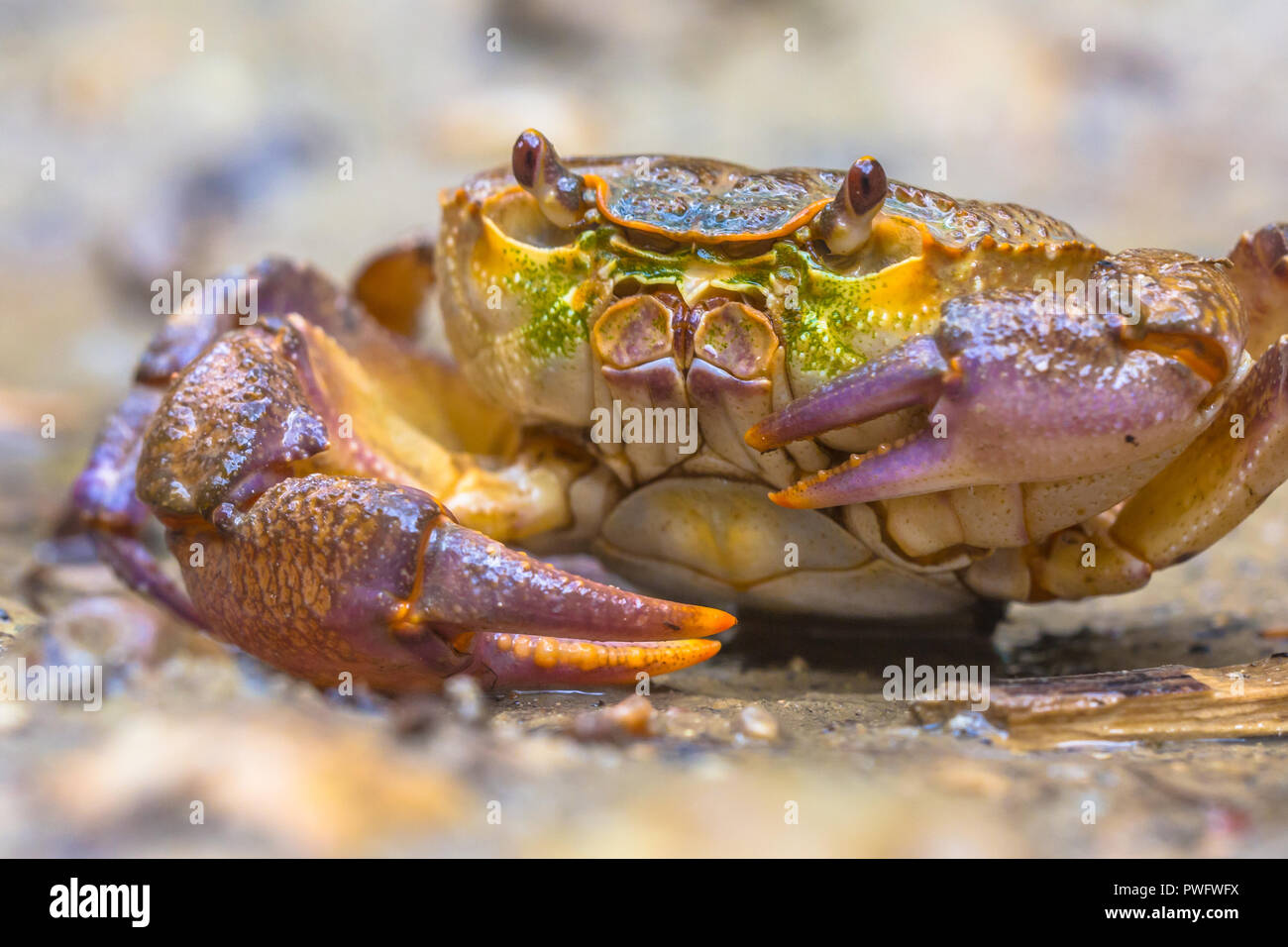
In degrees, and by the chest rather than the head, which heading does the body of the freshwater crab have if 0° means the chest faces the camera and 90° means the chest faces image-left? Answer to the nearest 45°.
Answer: approximately 0°
